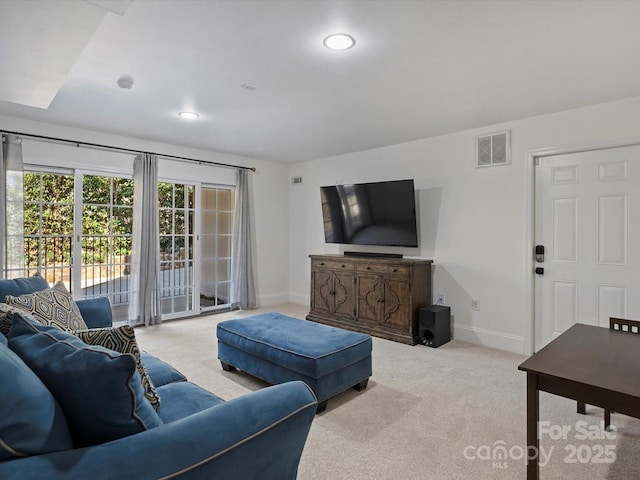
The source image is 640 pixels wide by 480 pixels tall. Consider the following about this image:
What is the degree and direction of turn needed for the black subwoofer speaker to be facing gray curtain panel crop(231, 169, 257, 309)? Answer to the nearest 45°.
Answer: approximately 45° to its right

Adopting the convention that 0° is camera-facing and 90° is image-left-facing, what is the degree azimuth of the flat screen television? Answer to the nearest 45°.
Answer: approximately 45°

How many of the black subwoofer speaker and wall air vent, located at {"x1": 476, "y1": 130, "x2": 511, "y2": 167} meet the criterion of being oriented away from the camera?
0

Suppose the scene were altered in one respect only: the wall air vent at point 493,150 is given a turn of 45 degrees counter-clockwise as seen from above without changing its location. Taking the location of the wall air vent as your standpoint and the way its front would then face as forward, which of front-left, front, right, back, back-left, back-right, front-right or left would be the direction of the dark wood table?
front

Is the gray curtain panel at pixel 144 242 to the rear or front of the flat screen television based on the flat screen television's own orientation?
to the front

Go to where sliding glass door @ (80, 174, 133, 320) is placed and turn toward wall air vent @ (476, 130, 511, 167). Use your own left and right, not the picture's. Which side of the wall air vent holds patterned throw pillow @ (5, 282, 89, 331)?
right

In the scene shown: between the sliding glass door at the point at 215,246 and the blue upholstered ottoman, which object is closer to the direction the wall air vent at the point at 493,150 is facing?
the blue upholstered ottoman

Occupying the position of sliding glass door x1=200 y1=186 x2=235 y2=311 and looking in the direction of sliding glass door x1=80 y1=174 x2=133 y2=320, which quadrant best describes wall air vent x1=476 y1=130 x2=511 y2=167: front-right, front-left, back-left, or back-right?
back-left

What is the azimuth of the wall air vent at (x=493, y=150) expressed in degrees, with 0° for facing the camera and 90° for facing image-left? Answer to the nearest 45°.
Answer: approximately 45°

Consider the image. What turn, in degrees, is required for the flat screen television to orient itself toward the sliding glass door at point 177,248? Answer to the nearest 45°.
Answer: approximately 45° to its right

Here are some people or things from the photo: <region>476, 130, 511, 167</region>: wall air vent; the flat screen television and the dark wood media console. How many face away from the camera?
0

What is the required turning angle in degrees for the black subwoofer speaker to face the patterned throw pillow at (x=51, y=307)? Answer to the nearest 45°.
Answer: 0° — it already faces it

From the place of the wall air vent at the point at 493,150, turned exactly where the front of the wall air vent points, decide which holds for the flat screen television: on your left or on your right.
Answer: on your right

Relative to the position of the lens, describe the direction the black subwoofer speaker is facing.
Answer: facing the viewer and to the left of the viewer

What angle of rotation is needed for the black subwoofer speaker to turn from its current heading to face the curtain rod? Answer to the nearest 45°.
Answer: approximately 45° to its right
